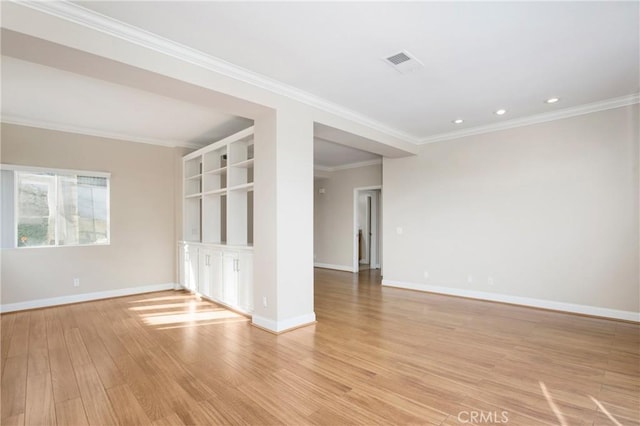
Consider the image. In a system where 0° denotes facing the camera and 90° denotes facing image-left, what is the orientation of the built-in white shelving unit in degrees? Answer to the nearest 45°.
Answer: approximately 45°
